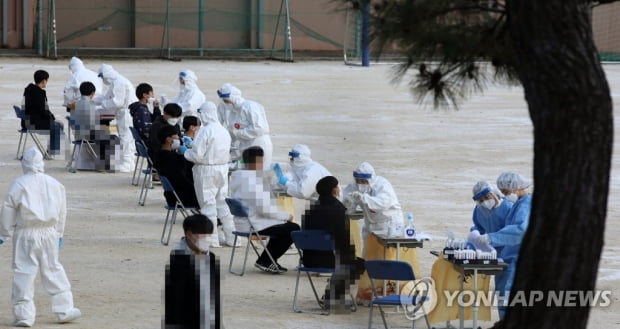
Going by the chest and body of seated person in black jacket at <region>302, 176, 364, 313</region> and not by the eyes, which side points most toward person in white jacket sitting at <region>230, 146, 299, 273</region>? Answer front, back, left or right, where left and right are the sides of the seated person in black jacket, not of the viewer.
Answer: left

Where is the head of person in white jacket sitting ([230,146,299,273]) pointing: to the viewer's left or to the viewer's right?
to the viewer's right

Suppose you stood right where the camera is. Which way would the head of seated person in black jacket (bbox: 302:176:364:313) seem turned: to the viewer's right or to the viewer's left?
to the viewer's right

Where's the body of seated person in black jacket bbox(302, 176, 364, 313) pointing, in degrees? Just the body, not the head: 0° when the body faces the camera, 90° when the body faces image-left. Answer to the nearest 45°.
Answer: approximately 225°

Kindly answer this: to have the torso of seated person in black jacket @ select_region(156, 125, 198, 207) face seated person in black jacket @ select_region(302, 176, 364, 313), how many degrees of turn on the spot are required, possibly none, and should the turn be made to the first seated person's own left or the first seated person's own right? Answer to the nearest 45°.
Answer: approximately 45° to the first seated person's own right

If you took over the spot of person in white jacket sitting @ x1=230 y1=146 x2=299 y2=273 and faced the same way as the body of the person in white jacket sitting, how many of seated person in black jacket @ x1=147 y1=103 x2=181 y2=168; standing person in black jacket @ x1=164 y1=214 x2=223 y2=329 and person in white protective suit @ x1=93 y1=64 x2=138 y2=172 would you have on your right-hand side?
1

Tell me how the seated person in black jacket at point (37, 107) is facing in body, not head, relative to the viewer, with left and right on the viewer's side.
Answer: facing to the right of the viewer

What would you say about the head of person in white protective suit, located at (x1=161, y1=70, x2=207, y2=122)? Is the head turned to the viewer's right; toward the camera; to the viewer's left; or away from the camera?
to the viewer's left

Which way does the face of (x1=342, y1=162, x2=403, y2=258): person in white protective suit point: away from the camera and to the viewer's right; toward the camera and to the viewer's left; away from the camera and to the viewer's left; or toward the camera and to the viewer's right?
toward the camera and to the viewer's left

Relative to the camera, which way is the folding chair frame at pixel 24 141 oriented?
to the viewer's right

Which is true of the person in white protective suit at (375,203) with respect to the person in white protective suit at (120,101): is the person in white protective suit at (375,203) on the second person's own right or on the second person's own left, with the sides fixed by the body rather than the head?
on the second person's own left

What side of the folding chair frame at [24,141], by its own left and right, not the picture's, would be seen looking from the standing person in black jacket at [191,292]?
right
